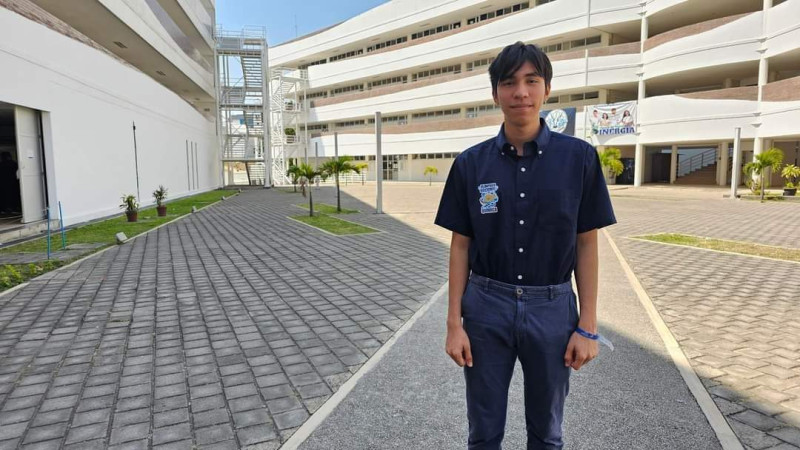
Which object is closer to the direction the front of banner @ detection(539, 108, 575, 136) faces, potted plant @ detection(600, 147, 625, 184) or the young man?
the young man

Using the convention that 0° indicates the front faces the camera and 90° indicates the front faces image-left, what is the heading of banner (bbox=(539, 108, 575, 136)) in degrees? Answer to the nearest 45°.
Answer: approximately 0°

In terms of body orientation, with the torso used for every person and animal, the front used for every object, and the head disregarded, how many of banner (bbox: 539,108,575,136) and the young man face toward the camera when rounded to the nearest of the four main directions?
2

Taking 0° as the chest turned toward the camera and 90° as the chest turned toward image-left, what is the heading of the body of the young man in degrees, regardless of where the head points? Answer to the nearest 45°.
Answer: approximately 0°

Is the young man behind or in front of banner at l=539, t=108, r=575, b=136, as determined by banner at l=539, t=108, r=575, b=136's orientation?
in front

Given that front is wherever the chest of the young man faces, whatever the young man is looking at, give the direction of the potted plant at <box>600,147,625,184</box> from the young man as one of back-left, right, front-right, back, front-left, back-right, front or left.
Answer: back

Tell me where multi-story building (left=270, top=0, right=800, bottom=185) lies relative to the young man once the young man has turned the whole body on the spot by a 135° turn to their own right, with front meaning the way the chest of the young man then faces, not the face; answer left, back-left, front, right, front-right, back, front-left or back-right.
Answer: front-right

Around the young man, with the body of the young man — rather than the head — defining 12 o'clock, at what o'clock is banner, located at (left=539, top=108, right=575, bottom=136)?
The banner is roughly at 6 o'clock from the young man.
